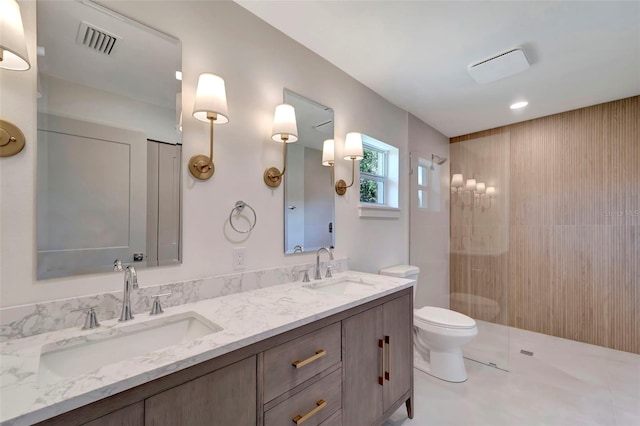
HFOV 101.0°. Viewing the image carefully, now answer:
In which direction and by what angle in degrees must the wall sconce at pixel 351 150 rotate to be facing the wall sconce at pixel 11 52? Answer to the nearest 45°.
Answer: approximately 90° to its right

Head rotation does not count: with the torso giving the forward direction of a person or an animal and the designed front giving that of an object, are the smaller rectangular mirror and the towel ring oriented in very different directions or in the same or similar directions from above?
same or similar directions

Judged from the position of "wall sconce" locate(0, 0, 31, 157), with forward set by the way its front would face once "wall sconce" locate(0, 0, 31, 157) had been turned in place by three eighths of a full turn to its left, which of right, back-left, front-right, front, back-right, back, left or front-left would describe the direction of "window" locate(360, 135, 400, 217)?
front-right

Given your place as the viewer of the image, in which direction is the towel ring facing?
facing the viewer and to the right of the viewer

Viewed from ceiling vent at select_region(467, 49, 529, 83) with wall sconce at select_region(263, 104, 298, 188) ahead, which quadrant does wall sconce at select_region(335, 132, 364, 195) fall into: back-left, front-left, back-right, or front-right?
front-right

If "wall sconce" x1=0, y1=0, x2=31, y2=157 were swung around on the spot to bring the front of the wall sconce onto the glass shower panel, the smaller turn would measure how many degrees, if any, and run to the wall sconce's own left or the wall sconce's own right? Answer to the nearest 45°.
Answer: approximately 90° to the wall sconce's own left

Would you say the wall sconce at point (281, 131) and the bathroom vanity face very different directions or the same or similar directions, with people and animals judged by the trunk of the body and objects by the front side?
same or similar directions

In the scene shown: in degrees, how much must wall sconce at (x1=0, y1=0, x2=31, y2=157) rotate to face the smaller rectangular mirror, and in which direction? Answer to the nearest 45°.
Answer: approximately 90° to its left

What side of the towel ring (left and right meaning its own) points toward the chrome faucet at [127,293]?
right

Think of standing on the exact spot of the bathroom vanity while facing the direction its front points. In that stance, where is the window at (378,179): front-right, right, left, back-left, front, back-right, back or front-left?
left

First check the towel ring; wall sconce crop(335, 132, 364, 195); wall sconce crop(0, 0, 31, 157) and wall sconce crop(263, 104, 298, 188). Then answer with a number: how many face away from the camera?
0

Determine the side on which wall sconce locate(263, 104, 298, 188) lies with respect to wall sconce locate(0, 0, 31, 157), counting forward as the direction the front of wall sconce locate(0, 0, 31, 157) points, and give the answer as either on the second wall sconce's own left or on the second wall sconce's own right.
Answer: on the second wall sconce's own left

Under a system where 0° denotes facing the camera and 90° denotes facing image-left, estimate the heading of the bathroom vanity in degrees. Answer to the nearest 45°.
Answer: approximately 315°

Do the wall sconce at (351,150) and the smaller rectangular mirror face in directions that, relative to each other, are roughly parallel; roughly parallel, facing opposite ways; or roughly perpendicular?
roughly parallel

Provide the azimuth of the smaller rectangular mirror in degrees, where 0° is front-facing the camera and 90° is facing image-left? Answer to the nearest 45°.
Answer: approximately 315°

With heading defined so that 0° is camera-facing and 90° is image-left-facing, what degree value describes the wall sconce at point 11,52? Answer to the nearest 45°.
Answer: approximately 0°

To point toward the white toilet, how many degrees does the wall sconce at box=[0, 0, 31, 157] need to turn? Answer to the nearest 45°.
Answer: approximately 90° to its left

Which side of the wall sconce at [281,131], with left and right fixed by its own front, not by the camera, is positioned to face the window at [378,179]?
left

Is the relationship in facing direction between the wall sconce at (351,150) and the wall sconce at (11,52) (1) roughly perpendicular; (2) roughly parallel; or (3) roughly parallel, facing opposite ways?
roughly parallel
